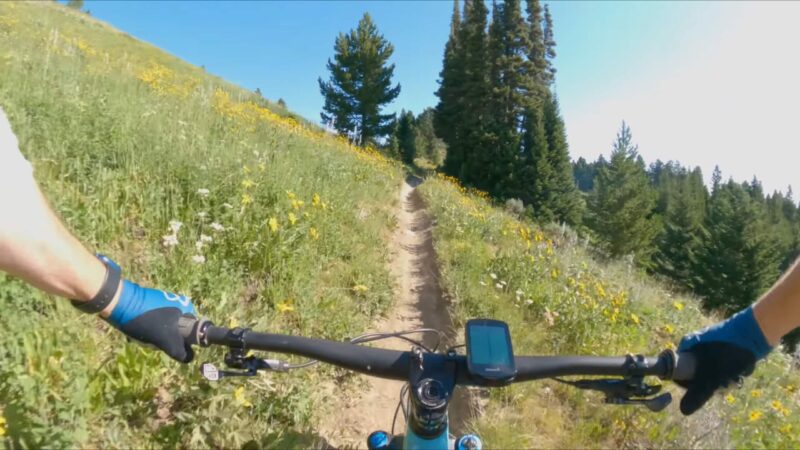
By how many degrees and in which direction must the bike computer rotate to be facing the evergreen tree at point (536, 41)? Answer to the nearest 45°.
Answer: approximately 180°

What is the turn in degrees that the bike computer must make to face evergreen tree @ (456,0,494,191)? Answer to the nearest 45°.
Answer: approximately 180°

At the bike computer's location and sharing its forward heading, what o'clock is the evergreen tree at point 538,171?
The evergreen tree is roughly at 6 o'clock from the bike computer.

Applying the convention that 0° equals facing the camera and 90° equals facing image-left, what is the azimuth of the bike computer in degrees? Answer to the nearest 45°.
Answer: approximately 0°

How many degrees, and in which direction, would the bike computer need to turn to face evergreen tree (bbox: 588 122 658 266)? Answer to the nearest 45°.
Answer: approximately 180°

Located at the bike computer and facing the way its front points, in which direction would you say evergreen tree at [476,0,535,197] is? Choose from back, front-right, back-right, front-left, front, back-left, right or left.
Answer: back

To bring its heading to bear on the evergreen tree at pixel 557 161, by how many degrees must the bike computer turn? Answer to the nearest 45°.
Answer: approximately 180°

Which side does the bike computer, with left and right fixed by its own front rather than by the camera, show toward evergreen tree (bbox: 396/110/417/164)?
back
